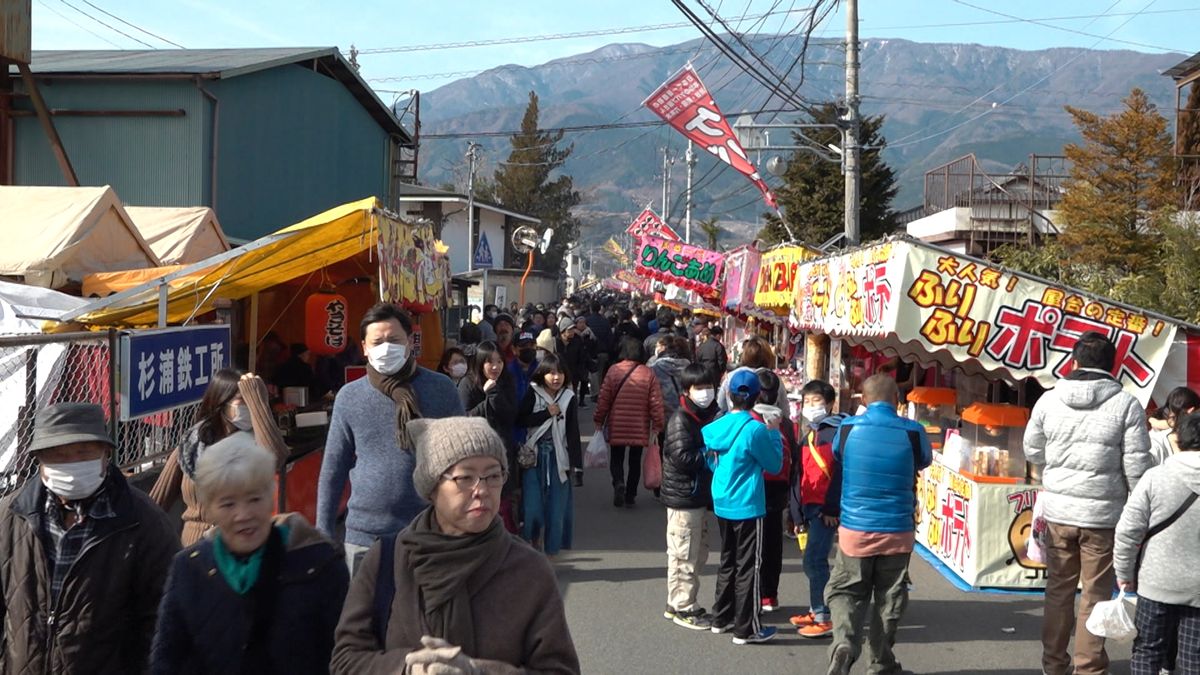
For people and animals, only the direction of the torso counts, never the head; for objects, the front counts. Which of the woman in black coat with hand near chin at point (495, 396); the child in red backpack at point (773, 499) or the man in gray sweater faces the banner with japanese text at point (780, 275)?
the child in red backpack

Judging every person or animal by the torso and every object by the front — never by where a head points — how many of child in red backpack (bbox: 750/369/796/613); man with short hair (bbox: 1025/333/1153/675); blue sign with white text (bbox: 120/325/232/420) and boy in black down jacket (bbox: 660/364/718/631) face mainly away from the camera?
2

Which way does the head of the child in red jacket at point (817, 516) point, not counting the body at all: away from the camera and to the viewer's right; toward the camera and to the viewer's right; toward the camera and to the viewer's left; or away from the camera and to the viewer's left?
toward the camera and to the viewer's left

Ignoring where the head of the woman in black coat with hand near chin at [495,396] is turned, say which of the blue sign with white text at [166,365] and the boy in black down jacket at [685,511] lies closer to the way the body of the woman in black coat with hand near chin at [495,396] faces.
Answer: the boy in black down jacket

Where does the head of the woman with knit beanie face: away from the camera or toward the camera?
toward the camera

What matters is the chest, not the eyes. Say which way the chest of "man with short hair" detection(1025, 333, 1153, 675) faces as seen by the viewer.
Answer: away from the camera

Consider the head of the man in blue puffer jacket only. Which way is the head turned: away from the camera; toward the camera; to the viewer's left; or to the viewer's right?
away from the camera

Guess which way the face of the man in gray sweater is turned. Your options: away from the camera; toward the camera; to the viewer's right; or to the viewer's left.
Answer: toward the camera

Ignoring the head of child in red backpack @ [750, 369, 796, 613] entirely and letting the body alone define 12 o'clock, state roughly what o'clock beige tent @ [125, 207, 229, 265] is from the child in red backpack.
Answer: The beige tent is roughly at 10 o'clock from the child in red backpack.

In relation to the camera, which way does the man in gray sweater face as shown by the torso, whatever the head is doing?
toward the camera

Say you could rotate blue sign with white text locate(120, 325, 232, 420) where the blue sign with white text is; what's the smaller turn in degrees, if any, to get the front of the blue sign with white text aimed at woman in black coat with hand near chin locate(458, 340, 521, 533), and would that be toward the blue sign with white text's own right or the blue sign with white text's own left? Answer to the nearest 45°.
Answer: approximately 45° to the blue sign with white text's own left

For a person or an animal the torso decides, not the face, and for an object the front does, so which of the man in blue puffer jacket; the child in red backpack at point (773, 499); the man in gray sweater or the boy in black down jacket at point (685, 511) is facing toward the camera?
the man in gray sweater

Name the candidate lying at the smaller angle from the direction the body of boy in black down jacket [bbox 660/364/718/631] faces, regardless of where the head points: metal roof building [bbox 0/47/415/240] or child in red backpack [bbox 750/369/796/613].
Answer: the child in red backpack

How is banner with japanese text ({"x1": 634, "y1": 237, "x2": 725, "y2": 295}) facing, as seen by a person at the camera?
facing the viewer

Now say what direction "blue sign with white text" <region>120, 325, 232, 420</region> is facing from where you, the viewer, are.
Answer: facing the viewer and to the right of the viewer

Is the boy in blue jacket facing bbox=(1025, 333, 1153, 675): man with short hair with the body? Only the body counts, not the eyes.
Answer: no
